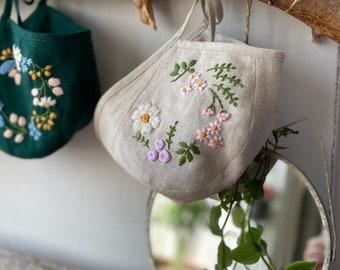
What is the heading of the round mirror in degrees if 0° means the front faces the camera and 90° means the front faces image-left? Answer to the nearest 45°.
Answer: approximately 0°
